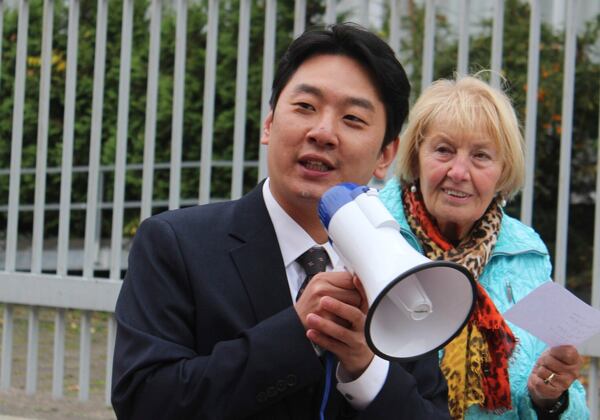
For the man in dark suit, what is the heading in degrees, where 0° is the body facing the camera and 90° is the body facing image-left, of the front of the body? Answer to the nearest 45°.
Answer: approximately 315°

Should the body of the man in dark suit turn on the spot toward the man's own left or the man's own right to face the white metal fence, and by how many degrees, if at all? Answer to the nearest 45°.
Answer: approximately 135° to the man's own left
